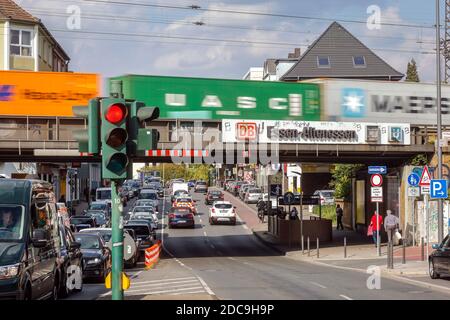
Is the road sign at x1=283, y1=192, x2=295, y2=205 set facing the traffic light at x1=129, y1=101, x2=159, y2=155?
yes

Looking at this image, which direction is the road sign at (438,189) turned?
toward the camera

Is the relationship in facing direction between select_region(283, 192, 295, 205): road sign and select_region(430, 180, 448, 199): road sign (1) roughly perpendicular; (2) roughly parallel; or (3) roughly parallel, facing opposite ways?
roughly parallel

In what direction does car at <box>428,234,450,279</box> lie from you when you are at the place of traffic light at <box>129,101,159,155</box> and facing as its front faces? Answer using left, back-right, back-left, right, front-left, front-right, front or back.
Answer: front-left

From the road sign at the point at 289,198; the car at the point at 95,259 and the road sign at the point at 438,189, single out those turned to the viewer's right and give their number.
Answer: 0

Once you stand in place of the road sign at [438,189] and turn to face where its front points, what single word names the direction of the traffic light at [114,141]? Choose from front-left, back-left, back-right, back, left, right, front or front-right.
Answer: front

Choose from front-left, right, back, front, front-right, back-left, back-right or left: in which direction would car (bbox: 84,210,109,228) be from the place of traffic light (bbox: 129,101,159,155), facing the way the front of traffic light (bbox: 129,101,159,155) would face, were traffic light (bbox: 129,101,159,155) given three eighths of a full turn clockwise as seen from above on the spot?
back-right

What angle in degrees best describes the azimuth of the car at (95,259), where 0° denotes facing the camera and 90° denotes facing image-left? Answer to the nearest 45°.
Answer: approximately 45°

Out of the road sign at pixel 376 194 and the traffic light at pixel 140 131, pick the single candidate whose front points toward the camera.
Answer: the road sign

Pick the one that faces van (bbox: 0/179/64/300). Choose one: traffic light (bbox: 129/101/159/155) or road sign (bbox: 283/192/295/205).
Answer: the road sign

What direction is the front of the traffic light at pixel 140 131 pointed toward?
to the viewer's right

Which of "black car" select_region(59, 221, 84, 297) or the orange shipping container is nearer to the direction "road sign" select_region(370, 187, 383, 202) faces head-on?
the black car

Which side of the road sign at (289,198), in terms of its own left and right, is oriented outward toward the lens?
front
